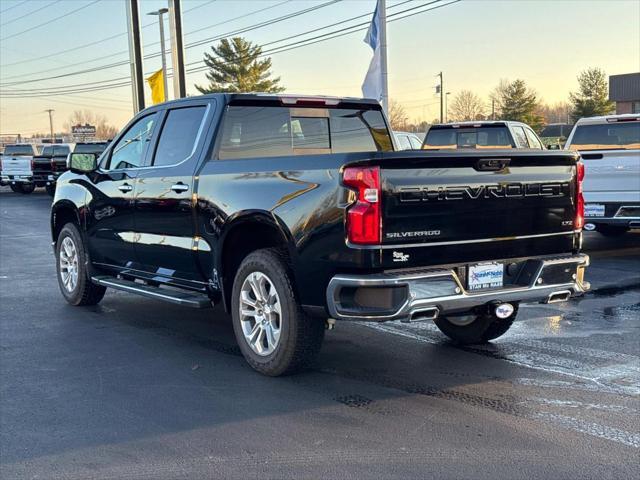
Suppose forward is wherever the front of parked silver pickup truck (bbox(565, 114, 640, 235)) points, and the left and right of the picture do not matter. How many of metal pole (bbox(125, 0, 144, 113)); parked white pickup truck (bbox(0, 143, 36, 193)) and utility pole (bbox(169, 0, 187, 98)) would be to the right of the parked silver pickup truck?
0

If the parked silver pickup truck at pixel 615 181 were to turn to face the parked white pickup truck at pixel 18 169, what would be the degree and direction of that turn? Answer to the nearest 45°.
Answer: approximately 45° to its left

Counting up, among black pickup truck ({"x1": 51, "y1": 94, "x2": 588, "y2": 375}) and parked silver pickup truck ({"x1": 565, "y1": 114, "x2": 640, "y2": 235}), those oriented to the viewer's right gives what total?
0

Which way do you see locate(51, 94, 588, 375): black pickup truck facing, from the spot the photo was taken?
facing away from the viewer and to the left of the viewer

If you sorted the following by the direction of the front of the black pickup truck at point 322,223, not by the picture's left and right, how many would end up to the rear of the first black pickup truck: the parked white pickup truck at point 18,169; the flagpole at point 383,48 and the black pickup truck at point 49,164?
0

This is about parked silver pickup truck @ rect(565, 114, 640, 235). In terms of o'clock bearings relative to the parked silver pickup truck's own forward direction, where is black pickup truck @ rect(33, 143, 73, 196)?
The black pickup truck is roughly at 10 o'clock from the parked silver pickup truck.

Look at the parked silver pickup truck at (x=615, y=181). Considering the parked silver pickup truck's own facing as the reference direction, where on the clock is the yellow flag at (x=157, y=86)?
The yellow flag is roughly at 10 o'clock from the parked silver pickup truck.

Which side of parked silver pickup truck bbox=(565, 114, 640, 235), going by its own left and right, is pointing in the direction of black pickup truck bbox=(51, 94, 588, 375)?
back

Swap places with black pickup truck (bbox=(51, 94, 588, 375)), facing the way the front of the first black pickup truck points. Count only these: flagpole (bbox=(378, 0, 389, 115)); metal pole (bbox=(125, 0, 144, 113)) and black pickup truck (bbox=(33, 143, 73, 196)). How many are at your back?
0

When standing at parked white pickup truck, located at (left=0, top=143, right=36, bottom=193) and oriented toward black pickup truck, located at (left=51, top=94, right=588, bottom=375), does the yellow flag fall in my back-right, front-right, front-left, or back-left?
front-left

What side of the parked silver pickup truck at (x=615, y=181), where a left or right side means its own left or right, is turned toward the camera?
back

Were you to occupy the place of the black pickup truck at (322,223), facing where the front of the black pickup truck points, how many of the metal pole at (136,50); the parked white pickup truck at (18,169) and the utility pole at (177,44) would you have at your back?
0
